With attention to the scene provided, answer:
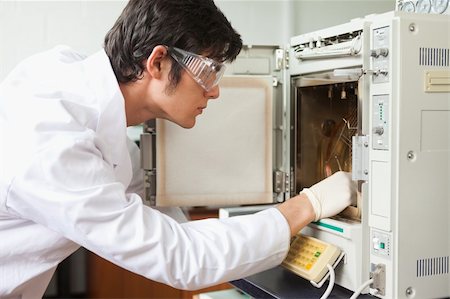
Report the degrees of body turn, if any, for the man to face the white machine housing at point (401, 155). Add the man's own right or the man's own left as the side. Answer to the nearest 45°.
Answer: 0° — they already face it

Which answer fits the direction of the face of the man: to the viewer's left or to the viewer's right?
to the viewer's right

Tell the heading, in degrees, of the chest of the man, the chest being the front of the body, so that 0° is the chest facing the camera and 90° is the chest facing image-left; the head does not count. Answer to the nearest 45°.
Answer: approximately 270°
